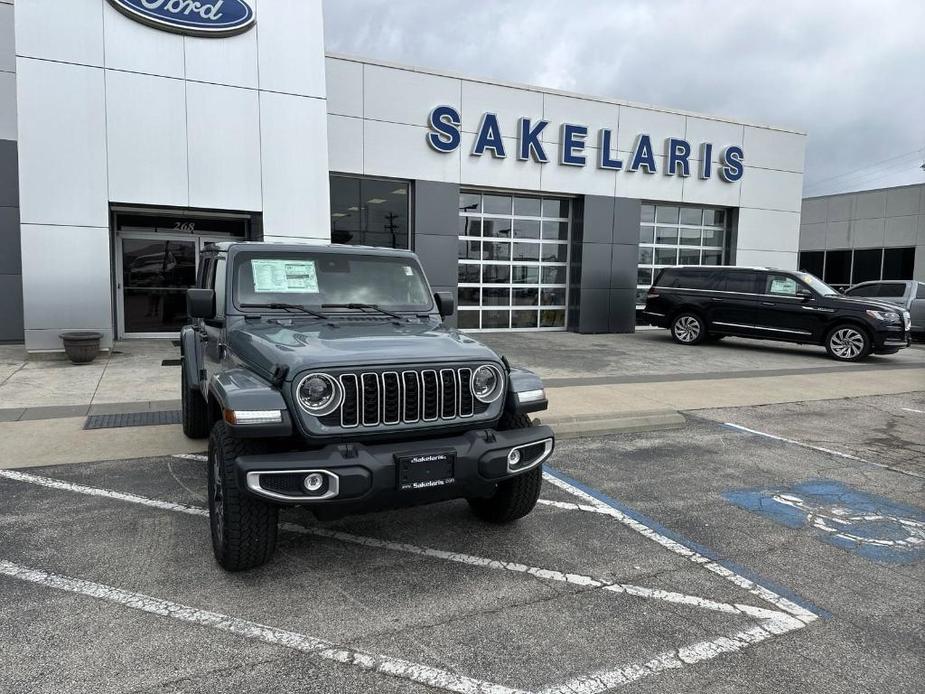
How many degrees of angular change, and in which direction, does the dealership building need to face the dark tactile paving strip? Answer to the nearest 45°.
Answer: approximately 45° to its right

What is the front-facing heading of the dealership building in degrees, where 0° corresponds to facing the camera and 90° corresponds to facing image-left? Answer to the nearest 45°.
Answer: approximately 315°

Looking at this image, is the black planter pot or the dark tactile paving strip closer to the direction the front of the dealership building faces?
the dark tactile paving strip

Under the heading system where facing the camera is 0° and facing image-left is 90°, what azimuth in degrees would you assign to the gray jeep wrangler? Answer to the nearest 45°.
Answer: approximately 315°

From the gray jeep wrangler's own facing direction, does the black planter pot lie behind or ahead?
behind

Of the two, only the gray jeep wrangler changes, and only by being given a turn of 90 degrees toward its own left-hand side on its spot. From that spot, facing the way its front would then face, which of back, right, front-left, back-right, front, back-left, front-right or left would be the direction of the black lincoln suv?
front
